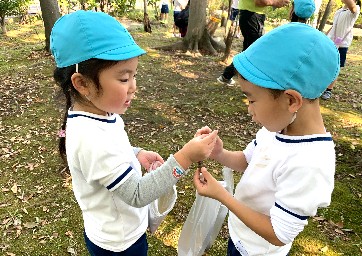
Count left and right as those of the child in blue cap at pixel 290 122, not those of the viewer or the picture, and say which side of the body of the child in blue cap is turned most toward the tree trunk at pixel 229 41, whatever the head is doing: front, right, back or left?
right

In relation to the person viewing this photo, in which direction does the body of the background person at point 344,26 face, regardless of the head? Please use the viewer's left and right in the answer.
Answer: facing the viewer and to the left of the viewer

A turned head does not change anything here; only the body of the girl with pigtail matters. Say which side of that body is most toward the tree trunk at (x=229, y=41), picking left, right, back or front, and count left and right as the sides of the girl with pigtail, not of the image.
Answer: left

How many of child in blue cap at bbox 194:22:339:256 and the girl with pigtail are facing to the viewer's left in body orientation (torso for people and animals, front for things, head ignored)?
1

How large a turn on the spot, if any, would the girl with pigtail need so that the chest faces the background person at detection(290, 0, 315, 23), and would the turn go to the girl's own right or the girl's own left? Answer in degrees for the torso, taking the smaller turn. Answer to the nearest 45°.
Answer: approximately 45° to the girl's own left

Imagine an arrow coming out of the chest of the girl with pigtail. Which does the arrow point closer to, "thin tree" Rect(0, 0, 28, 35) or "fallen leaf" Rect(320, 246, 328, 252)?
the fallen leaf

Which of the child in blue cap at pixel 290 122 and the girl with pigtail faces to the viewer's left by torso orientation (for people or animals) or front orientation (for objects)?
the child in blue cap

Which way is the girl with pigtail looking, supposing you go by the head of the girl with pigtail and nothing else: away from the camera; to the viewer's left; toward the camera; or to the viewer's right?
to the viewer's right

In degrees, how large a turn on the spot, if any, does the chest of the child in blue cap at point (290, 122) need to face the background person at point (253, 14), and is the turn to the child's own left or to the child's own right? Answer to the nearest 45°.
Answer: approximately 90° to the child's own right

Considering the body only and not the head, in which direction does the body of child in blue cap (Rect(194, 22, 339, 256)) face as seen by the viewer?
to the viewer's left

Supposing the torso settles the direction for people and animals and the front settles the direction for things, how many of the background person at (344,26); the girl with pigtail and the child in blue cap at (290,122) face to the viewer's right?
1

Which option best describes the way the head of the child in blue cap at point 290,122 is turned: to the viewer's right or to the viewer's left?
to the viewer's left

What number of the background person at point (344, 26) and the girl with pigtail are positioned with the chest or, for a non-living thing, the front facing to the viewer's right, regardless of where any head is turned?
1

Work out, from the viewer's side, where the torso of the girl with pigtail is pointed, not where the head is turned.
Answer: to the viewer's right

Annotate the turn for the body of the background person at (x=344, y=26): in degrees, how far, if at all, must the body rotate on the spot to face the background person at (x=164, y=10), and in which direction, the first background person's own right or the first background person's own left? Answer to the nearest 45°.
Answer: approximately 90° to the first background person's own right

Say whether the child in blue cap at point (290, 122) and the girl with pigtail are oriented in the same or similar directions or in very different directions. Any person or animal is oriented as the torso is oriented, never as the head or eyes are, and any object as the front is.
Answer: very different directions
